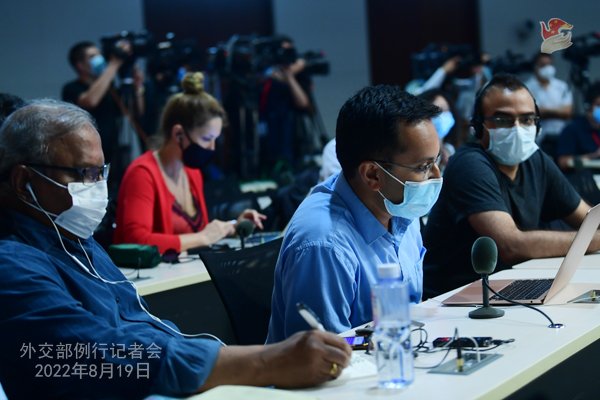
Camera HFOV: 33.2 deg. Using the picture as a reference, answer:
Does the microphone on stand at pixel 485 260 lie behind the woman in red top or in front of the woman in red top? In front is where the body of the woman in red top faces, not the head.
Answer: in front

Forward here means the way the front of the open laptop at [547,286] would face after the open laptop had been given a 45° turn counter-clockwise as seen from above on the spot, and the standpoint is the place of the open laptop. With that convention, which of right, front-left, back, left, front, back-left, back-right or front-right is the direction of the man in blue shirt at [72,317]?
front

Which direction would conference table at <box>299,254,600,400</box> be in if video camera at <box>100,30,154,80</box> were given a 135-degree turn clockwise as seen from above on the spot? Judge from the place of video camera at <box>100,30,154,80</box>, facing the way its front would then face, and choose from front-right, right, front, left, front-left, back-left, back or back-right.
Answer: front-left

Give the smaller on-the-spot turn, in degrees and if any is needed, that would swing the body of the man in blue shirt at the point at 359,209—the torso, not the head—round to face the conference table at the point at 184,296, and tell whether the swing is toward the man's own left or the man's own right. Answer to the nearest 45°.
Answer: approximately 180°

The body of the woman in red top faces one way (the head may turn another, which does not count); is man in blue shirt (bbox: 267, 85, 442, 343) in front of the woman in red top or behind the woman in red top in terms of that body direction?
in front

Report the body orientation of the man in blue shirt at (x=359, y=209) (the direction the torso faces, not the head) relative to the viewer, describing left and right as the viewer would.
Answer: facing the viewer and to the right of the viewer

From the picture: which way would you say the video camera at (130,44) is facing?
to the viewer's right

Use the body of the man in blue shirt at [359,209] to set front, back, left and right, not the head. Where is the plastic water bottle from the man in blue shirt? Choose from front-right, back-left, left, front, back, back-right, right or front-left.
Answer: front-right

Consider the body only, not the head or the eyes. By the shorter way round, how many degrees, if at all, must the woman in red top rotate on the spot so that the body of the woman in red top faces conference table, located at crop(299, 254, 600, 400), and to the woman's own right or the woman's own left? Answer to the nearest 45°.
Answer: approximately 45° to the woman's own right

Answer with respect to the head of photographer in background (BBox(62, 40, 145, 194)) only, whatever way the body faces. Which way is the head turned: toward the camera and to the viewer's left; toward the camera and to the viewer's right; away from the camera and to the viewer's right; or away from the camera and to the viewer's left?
toward the camera and to the viewer's right

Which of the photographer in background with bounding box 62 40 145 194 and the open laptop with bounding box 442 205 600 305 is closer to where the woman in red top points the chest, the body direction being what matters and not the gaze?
the open laptop

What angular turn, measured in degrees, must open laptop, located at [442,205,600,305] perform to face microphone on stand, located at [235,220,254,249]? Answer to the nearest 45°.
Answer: approximately 45° to its right

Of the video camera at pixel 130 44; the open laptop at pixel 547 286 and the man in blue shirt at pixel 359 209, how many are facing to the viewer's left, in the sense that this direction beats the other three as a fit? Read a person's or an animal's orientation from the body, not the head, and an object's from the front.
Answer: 1
